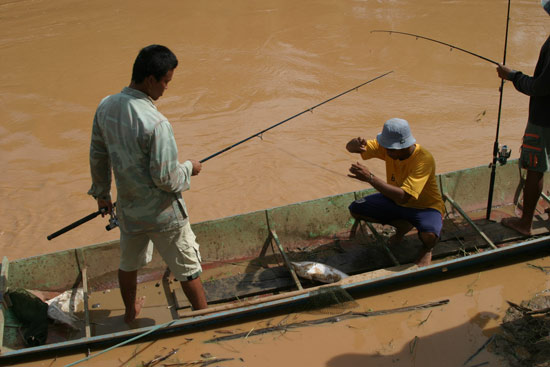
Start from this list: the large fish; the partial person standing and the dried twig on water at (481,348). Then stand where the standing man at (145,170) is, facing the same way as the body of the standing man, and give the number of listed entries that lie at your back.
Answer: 0

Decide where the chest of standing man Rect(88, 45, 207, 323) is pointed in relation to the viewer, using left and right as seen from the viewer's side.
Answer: facing away from the viewer and to the right of the viewer

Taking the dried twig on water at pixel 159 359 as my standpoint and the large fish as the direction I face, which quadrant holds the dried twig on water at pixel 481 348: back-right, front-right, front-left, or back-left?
front-right

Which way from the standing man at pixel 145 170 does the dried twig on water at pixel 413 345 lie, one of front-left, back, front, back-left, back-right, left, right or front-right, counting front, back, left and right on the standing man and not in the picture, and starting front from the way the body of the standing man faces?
front-right

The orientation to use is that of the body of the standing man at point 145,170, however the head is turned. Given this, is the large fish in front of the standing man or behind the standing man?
in front

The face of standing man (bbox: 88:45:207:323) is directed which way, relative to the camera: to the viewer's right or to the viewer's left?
to the viewer's right

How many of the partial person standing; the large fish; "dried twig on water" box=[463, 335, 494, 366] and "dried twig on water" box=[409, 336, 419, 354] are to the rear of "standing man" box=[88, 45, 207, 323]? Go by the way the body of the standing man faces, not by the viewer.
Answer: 0

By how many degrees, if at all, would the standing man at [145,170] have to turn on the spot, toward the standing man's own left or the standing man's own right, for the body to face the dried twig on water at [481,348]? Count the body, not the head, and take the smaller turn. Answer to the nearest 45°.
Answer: approximately 45° to the standing man's own right
